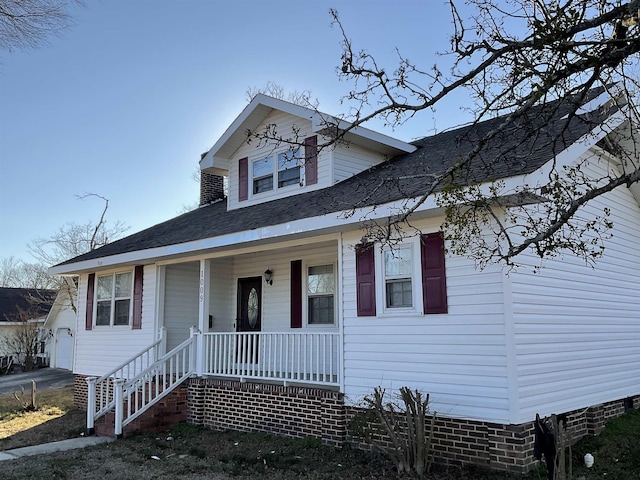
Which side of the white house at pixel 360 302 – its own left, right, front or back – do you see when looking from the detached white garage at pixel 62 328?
right

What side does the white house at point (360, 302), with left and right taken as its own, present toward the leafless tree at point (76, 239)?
right

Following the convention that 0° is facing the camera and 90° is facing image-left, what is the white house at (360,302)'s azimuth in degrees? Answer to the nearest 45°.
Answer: approximately 45°

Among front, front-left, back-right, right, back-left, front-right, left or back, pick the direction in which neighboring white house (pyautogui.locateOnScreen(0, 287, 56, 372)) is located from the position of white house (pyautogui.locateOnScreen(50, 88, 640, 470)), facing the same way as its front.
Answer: right
